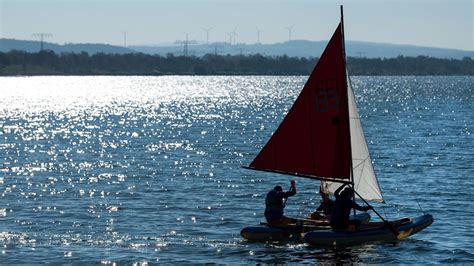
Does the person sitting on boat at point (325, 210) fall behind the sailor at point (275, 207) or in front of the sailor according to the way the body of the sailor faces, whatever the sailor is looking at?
in front

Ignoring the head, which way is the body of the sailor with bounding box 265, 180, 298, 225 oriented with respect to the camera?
to the viewer's right

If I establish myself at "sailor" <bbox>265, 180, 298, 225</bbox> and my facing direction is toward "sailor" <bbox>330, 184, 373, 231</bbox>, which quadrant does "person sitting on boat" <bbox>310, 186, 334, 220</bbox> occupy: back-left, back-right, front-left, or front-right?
front-left

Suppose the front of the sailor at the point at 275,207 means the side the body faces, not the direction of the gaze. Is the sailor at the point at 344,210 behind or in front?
in front
